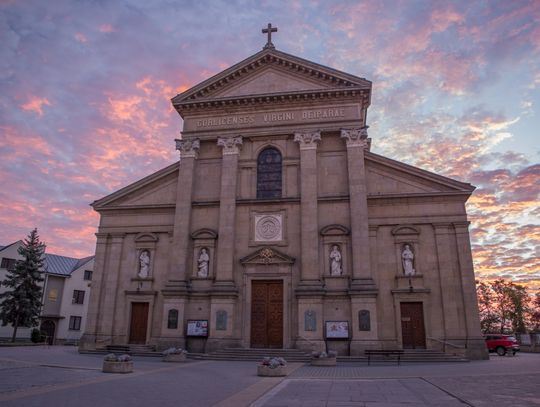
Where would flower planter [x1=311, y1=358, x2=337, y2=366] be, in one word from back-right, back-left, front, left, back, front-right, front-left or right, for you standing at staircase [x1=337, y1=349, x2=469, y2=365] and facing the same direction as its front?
front-right

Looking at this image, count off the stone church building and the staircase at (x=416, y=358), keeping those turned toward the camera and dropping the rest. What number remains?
2

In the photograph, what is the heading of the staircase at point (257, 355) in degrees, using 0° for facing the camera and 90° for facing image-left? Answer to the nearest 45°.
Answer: approximately 0°

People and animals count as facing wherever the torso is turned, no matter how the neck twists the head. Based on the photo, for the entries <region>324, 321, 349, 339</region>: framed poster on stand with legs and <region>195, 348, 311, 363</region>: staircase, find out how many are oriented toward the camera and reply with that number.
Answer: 2

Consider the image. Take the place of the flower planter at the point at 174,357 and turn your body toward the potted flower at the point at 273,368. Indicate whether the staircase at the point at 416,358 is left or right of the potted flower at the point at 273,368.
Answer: left

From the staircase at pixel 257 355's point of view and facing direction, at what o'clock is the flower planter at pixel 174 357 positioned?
The flower planter is roughly at 2 o'clock from the staircase.

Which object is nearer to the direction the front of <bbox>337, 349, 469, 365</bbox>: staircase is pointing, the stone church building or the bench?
the bench
